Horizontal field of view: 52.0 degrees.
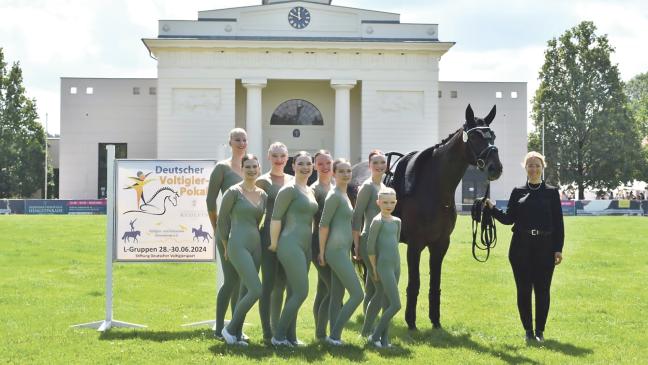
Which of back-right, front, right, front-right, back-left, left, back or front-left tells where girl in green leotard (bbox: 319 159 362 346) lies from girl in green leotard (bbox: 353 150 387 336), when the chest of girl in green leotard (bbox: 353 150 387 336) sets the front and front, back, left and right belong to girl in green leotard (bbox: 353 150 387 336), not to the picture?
right

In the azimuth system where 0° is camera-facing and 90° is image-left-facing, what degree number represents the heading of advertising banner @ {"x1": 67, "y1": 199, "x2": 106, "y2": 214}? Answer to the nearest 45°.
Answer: approximately 0°

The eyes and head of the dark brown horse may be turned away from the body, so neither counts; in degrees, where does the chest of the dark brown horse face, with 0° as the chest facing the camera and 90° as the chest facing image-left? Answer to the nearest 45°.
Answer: approximately 315°

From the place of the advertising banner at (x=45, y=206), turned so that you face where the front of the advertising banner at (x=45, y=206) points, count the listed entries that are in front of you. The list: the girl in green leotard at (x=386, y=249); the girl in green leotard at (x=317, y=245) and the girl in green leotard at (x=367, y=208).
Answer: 3

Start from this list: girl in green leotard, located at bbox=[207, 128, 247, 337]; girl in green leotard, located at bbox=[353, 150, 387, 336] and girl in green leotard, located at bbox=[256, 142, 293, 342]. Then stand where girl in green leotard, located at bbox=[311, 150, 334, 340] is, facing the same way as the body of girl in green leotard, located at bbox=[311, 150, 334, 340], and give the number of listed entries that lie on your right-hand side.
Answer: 2

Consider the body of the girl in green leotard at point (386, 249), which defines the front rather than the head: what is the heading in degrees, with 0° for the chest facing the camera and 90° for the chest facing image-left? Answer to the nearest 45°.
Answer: approximately 315°

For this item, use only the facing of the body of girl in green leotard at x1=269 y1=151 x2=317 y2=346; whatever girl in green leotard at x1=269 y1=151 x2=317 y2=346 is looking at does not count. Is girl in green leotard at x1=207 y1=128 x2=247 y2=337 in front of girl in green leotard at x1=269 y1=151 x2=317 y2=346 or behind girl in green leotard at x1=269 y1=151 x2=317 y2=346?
behind

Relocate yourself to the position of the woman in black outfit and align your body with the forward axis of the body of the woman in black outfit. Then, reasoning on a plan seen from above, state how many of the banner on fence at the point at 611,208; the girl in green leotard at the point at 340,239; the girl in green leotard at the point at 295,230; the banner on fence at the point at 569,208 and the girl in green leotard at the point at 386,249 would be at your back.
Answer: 2
